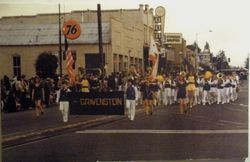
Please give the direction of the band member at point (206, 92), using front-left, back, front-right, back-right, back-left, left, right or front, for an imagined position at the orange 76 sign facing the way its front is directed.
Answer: left

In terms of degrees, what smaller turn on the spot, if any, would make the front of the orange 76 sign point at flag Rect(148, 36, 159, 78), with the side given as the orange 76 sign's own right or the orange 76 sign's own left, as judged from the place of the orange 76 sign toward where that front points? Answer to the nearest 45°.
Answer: approximately 90° to the orange 76 sign's own left

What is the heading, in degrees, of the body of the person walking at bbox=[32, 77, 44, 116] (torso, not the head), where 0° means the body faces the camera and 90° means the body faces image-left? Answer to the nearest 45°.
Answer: approximately 0°

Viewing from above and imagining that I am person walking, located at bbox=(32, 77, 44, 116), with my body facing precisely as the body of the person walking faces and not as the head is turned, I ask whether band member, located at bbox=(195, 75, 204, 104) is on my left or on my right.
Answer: on my left

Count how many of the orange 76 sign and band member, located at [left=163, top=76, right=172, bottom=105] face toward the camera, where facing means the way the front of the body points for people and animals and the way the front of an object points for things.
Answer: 2

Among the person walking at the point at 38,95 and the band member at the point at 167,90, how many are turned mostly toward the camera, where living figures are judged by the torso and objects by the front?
2

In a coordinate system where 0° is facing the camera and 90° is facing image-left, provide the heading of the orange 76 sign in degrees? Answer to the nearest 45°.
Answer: approximately 0°

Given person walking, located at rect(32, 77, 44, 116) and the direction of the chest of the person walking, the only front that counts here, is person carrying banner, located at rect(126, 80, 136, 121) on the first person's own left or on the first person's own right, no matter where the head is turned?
on the first person's own left

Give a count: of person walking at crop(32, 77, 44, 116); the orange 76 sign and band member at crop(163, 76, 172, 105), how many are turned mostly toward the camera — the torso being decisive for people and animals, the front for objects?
3

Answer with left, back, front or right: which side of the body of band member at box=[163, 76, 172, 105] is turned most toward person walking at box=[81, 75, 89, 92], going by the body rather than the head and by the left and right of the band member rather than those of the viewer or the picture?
right

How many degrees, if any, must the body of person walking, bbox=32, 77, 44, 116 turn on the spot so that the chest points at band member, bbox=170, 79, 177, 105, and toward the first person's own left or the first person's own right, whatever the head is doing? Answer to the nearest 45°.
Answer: approximately 90° to the first person's own left
